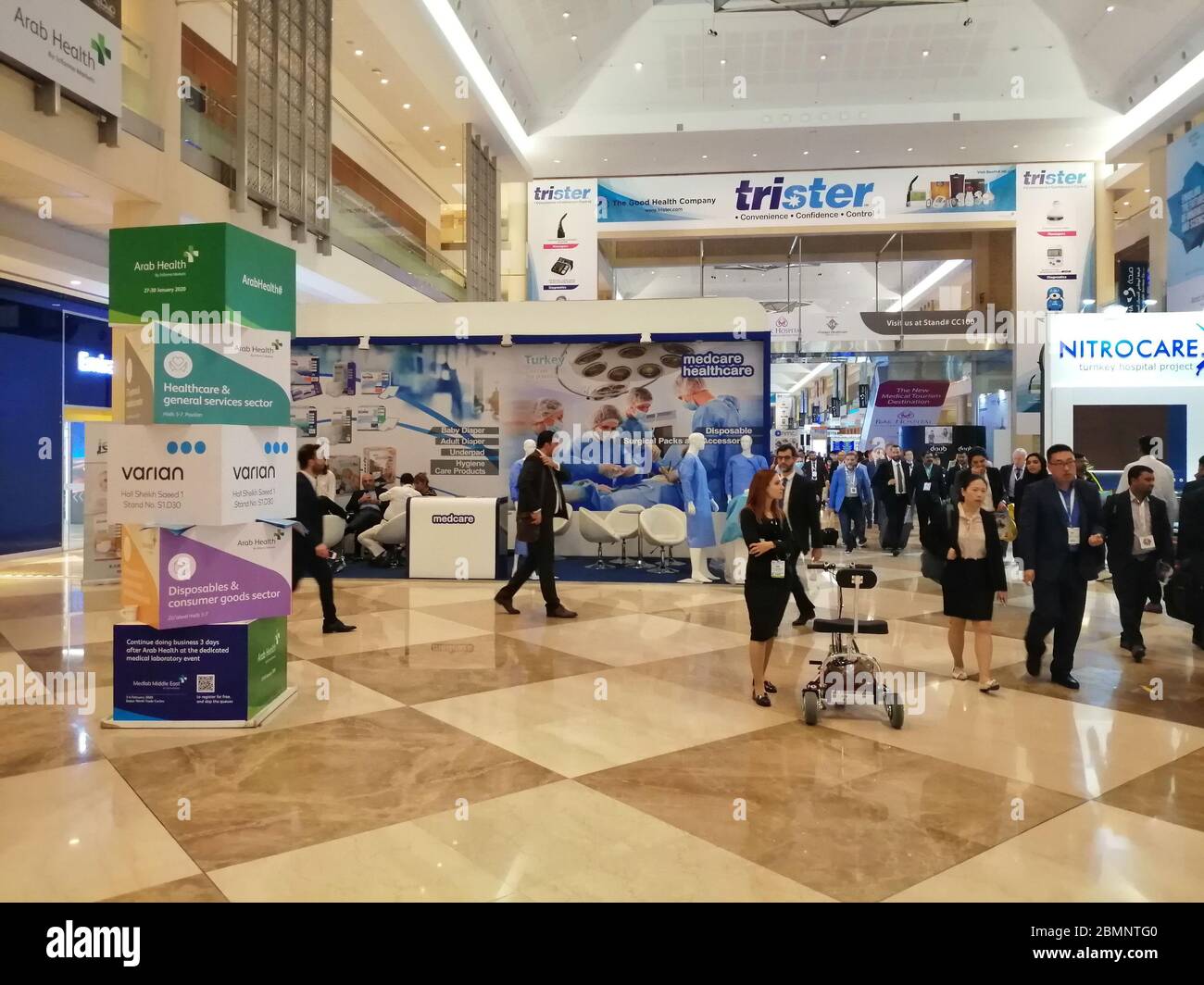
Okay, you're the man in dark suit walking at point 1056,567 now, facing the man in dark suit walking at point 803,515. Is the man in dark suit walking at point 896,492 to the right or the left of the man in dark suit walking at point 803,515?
right

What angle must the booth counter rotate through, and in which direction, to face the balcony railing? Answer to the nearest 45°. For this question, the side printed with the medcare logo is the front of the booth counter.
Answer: approximately 180°

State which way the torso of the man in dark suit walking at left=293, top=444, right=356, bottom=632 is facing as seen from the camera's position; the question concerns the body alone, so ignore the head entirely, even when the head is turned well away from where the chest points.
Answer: to the viewer's right

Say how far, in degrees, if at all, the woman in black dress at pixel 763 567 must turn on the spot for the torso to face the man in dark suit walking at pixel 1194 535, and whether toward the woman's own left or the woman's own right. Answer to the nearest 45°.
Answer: approximately 90° to the woman's own left

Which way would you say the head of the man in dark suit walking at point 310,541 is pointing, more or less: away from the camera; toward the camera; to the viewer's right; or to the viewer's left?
to the viewer's right

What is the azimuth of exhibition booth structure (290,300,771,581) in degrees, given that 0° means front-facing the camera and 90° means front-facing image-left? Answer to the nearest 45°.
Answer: approximately 0°
